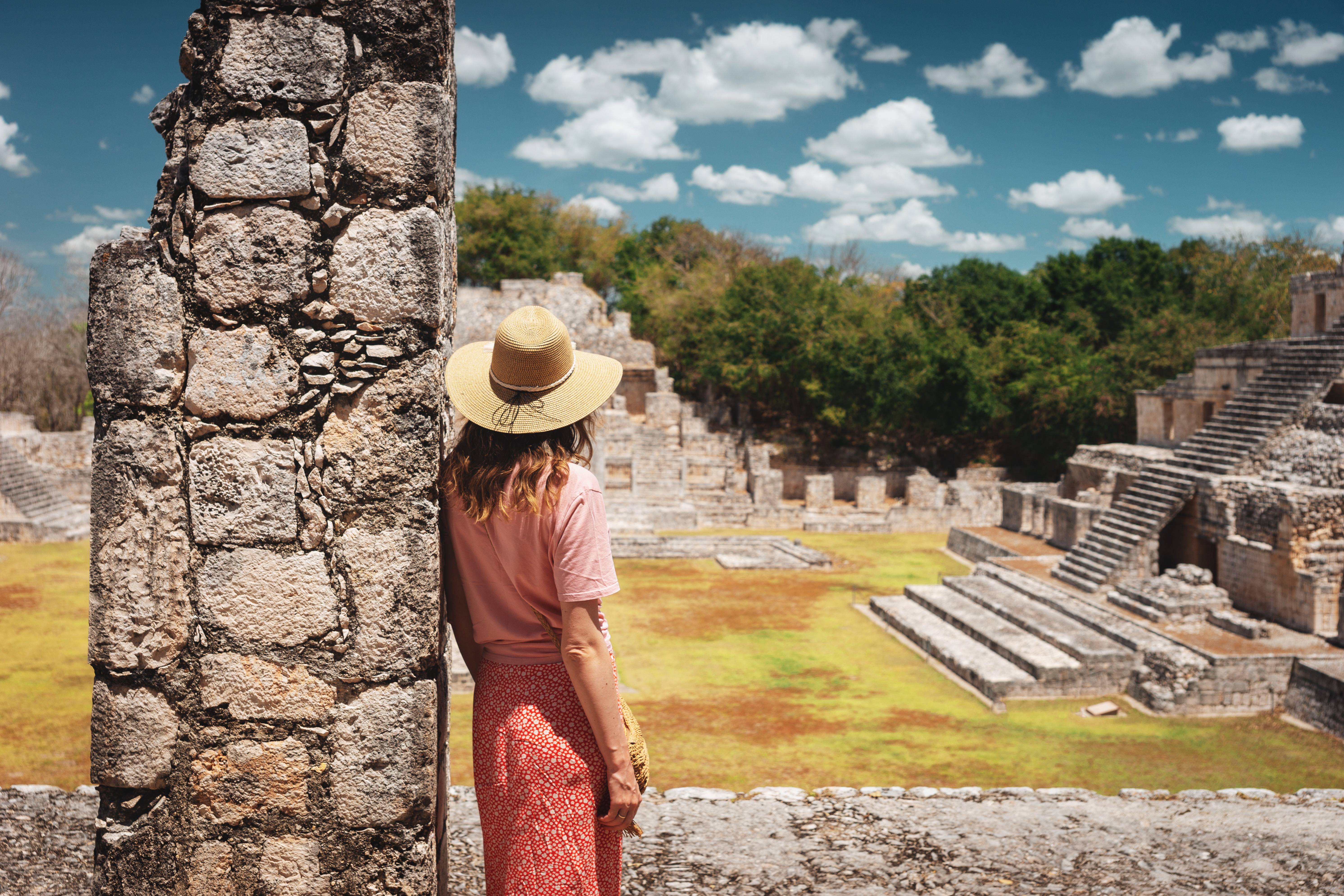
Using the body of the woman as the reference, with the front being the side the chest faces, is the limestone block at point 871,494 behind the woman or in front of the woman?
in front

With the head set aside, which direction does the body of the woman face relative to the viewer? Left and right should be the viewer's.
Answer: facing away from the viewer and to the right of the viewer

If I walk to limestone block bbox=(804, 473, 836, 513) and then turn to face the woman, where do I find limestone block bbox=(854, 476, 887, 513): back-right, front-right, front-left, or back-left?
back-left

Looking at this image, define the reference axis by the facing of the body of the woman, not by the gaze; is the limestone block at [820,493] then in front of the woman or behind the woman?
in front
